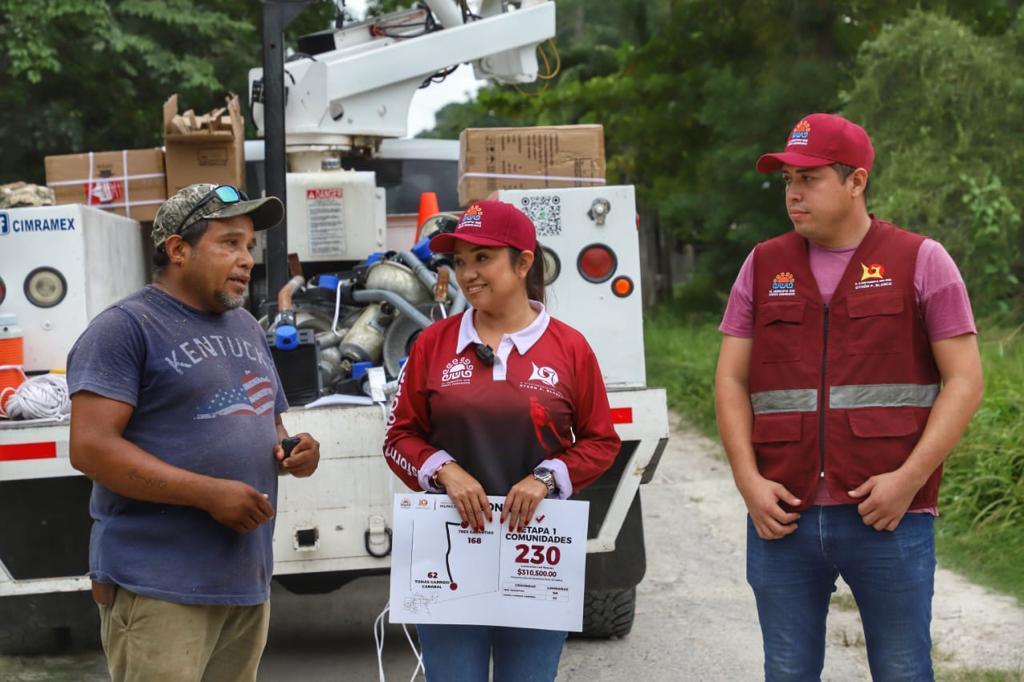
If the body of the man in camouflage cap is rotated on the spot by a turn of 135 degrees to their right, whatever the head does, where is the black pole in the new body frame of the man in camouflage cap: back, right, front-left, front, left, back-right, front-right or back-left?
right

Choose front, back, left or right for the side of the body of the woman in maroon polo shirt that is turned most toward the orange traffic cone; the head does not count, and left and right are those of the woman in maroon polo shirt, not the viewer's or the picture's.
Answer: back

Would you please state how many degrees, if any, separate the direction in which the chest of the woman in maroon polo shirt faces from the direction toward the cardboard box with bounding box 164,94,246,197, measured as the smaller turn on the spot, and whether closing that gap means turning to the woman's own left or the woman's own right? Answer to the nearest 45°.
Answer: approximately 135° to the woman's own right

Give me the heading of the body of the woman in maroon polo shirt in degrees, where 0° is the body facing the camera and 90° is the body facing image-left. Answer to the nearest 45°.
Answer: approximately 0°

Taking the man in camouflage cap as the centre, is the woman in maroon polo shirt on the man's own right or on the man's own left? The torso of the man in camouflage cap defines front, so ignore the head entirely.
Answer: on the man's own left

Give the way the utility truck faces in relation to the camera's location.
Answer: facing away from the viewer

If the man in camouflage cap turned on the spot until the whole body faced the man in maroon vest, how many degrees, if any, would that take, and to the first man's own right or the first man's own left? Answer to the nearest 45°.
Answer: approximately 45° to the first man's own left

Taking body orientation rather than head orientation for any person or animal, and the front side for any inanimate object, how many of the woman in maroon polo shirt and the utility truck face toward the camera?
1

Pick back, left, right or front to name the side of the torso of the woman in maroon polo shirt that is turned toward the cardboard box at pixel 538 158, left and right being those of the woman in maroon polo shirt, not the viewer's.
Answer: back

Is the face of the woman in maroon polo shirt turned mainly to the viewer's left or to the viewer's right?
to the viewer's left

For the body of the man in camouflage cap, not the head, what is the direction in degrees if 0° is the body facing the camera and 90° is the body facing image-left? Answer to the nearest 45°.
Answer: approximately 315°

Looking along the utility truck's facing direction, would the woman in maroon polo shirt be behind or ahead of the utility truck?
behind

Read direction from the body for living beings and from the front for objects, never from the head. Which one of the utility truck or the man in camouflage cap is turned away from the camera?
the utility truck

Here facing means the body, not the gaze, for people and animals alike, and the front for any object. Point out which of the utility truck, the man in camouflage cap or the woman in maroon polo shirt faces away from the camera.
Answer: the utility truck

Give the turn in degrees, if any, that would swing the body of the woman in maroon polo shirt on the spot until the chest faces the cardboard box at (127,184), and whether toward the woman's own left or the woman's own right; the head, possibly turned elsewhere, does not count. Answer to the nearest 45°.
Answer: approximately 135° to the woman's own right

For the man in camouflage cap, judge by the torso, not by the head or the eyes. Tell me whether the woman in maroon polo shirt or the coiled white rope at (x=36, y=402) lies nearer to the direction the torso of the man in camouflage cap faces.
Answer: the woman in maroon polo shirt
